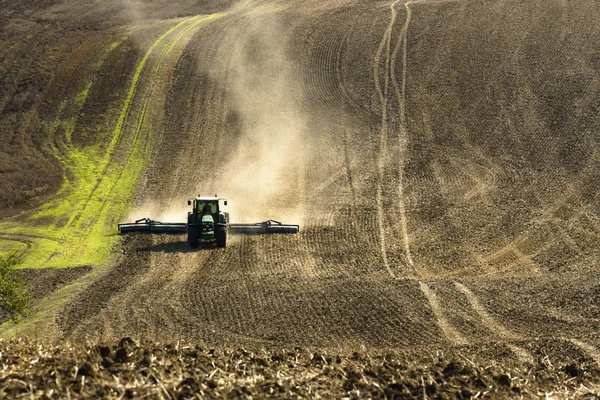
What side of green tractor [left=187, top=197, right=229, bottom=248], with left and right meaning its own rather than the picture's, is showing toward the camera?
front
